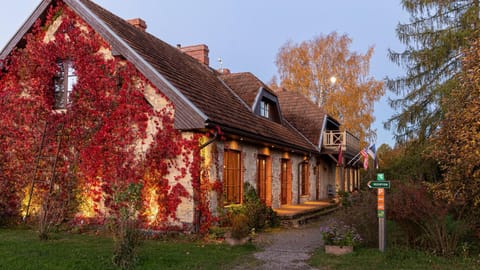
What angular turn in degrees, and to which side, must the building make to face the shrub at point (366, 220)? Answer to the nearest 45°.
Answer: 0° — it already faces it

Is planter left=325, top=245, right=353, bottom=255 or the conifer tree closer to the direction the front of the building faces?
the planter

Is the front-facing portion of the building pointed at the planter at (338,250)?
yes

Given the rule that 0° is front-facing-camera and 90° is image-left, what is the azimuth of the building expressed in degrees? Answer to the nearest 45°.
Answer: approximately 315°

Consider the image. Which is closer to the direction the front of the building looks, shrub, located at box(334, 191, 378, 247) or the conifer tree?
the shrub

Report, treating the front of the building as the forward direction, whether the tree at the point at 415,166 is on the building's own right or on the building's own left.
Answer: on the building's own left
